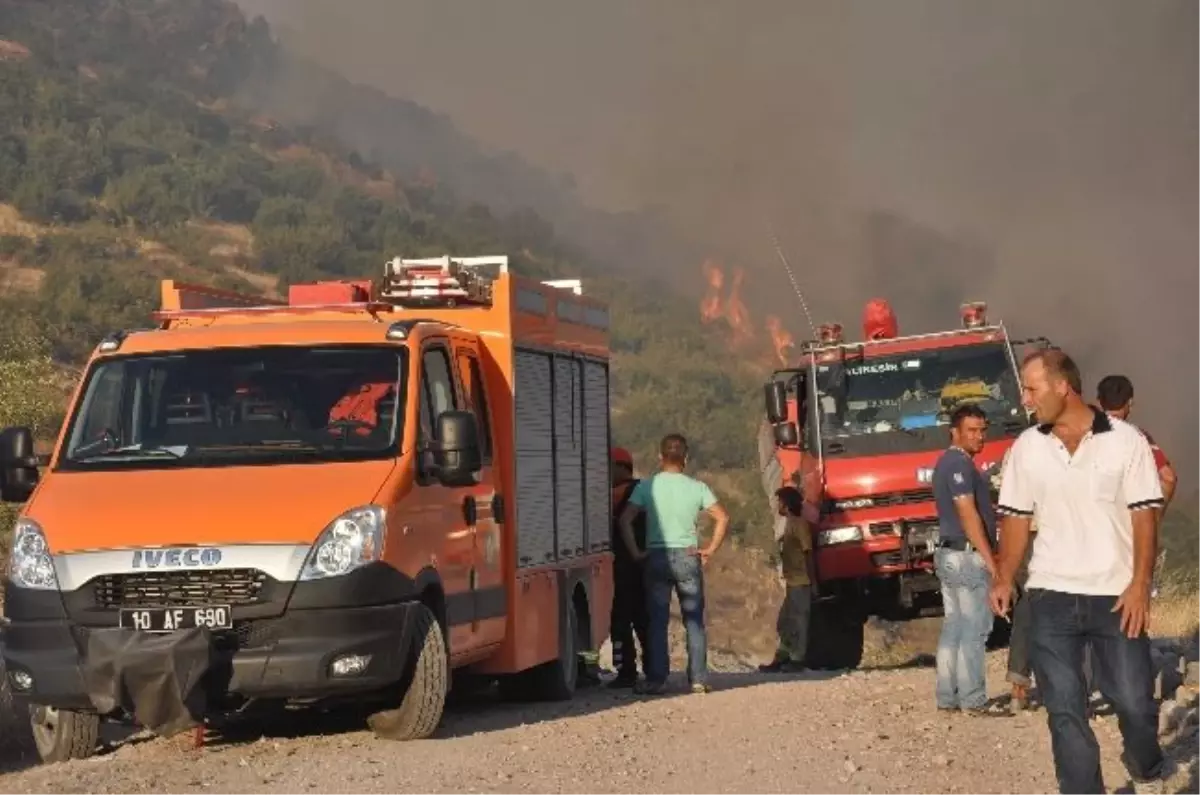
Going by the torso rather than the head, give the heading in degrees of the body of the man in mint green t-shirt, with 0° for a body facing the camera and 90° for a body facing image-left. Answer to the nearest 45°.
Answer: approximately 180°

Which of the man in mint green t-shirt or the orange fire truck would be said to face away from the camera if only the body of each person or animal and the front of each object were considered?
the man in mint green t-shirt

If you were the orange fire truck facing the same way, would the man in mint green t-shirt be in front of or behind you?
behind

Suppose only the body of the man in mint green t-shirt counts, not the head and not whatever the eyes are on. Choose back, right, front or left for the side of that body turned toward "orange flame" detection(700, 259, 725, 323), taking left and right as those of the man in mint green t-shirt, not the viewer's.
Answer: front

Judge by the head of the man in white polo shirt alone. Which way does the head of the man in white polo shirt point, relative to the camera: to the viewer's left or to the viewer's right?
to the viewer's left

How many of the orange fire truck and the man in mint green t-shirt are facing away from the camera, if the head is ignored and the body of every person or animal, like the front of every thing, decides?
1

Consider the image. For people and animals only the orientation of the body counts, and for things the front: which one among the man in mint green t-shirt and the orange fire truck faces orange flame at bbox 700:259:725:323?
the man in mint green t-shirt

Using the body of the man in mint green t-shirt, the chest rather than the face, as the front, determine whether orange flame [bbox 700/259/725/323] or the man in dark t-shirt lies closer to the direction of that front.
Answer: the orange flame
